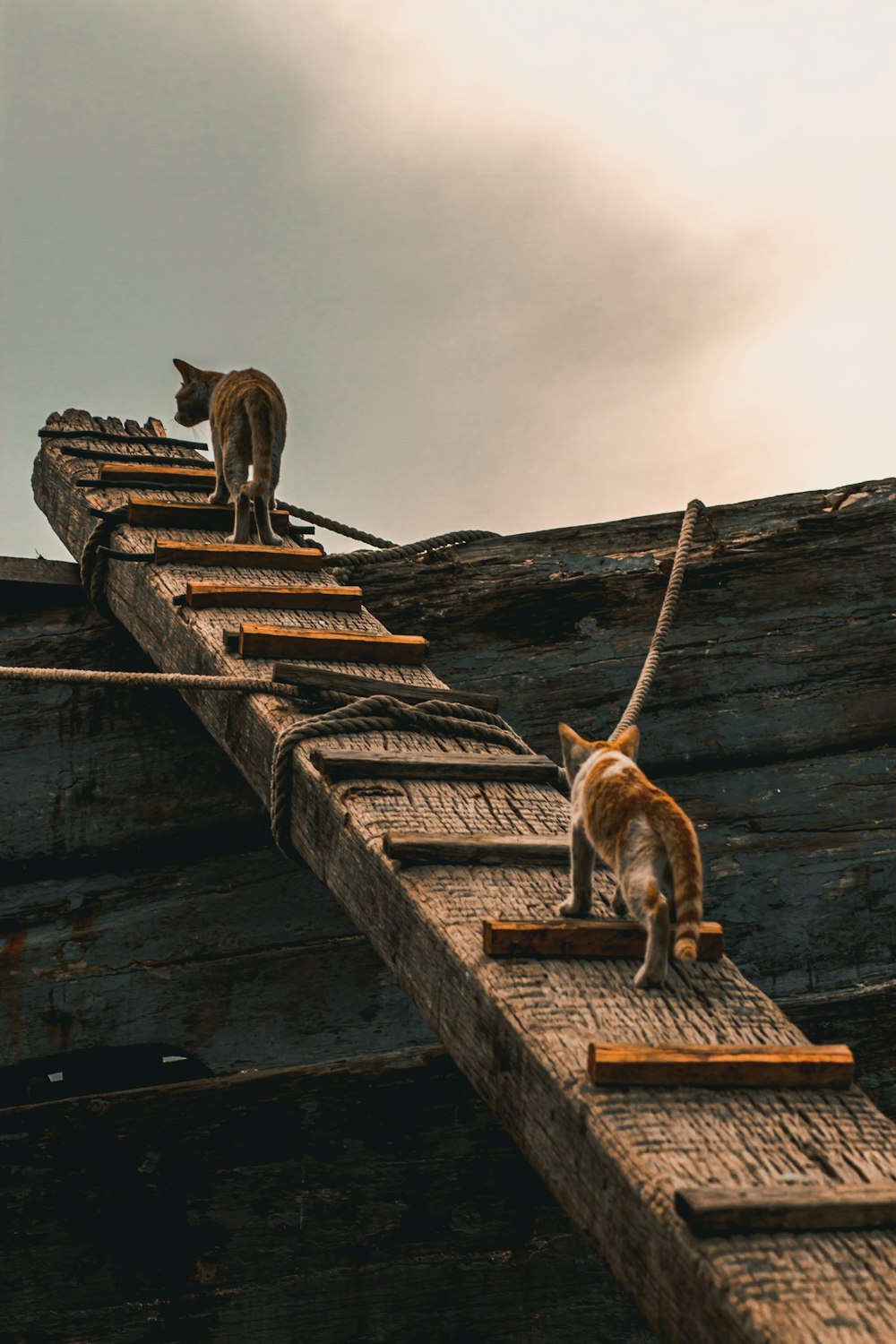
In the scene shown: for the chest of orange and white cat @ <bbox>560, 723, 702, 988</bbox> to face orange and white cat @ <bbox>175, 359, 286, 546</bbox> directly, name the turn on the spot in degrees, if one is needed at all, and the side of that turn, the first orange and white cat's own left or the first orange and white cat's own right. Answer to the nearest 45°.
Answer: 0° — it already faces it

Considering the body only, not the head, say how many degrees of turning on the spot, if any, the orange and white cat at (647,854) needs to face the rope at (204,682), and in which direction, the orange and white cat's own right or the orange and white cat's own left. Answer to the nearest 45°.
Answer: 0° — it already faces it

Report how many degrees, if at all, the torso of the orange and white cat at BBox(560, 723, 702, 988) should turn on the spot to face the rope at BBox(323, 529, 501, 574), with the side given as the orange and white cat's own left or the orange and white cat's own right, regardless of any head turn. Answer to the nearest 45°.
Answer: approximately 45° to the orange and white cat's own right

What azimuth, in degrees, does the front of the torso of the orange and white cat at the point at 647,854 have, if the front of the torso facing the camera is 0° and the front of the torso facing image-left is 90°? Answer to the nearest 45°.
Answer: approximately 135°

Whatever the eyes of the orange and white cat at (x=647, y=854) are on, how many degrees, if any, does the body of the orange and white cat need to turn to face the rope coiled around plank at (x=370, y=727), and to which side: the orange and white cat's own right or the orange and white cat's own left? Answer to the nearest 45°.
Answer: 0° — it already faces it
